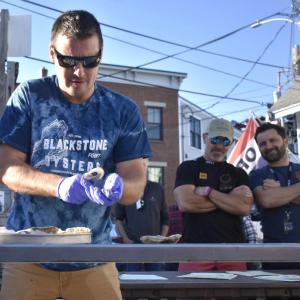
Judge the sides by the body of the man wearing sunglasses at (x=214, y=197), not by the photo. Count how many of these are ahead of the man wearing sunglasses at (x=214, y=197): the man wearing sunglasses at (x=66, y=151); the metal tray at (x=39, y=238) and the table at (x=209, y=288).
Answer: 3

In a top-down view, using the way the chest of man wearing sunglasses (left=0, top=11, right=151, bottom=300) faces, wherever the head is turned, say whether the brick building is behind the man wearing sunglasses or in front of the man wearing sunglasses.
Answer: behind

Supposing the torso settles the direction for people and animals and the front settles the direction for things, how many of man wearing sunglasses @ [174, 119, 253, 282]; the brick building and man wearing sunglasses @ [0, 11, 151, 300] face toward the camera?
3

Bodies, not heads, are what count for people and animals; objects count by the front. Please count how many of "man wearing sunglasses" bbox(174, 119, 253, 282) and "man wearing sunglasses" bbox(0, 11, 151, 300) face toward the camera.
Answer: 2

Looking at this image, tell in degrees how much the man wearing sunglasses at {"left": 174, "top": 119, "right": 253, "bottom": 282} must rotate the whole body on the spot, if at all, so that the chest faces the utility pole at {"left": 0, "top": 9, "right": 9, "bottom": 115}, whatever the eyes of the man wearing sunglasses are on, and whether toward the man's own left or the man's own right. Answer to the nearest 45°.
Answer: approximately 135° to the man's own right

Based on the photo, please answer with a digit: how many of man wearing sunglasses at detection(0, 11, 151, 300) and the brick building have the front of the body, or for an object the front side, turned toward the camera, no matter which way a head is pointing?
2

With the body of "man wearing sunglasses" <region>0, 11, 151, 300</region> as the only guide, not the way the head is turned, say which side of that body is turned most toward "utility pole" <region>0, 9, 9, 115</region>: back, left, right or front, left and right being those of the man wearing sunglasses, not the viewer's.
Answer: back

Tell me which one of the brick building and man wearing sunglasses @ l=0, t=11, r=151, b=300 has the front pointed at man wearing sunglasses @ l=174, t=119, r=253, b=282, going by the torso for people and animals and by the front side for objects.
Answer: the brick building
